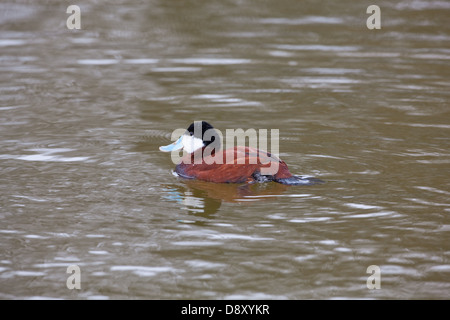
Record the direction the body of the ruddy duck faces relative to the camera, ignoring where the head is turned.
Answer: to the viewer's left
